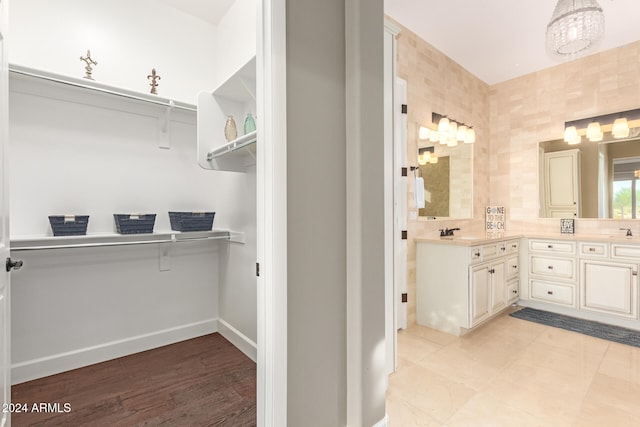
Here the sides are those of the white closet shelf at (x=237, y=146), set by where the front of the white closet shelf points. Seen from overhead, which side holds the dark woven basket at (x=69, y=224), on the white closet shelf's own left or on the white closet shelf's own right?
on the white closet shelf's own right

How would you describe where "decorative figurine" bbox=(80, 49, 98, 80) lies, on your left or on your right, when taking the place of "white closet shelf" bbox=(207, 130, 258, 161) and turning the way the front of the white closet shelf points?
on your right

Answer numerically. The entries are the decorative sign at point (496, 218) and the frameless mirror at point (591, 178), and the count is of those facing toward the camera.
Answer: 2

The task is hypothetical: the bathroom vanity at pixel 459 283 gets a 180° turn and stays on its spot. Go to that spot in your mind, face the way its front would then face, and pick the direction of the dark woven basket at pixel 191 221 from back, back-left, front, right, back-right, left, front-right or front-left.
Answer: left

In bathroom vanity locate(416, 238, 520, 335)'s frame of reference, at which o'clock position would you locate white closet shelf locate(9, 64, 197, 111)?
The white closet shelf is roughly at 3 o'clock from the bathroom vanity.
